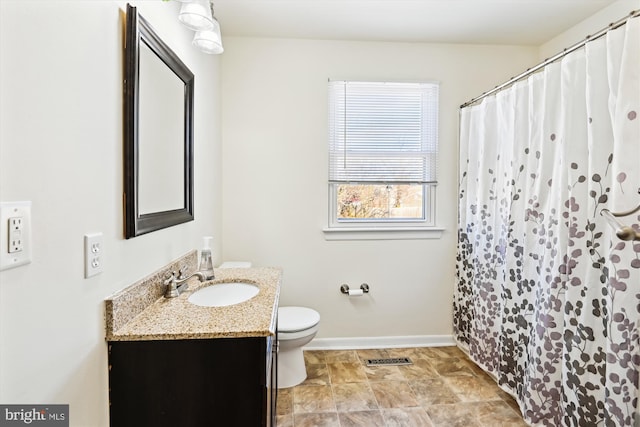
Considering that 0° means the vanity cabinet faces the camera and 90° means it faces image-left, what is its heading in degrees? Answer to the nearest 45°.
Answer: approximately 270°

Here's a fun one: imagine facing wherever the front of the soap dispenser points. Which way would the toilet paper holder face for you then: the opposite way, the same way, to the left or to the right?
to the right

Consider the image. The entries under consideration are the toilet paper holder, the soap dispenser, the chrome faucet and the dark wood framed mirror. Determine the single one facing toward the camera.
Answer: the toilet paper holder

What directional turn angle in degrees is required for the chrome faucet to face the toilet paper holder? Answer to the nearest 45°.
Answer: approximately 45° to its left

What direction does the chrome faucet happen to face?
to the viewer's right

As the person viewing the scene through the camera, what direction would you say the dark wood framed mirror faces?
facing to the right of the viewer

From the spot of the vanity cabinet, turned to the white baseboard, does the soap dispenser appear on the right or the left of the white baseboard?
left
